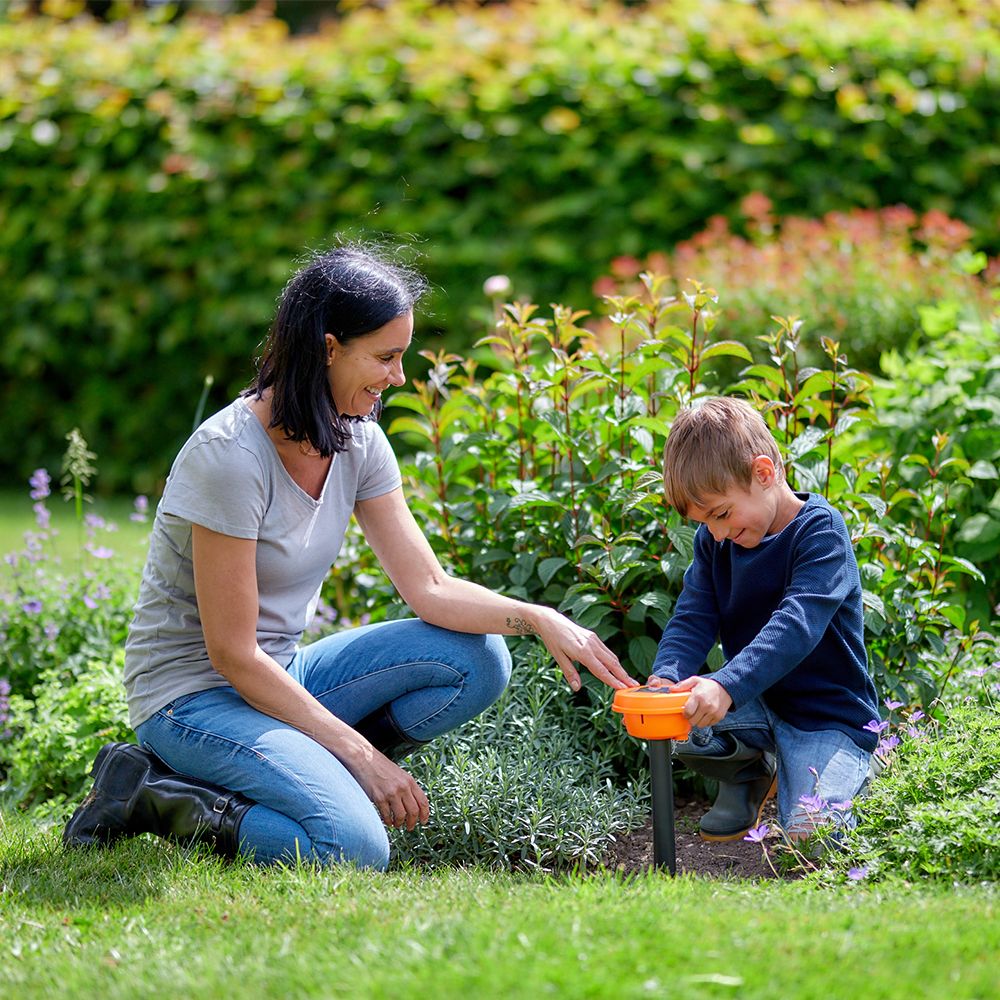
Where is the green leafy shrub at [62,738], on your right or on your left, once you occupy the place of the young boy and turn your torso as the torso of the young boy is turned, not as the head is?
on your right

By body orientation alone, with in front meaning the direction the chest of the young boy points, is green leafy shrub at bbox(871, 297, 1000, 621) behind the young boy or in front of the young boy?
behind

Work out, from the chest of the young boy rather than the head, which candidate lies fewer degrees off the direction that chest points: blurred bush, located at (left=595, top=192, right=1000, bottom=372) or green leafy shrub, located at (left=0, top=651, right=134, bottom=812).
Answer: the green leafy shrub

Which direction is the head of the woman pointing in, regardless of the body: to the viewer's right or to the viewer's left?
to the viewer's right

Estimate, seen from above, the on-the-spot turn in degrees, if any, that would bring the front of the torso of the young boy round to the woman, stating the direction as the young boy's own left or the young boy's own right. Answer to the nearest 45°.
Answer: approximately 45° to the young boy's own right

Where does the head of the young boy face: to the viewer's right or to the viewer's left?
to the viewer's left

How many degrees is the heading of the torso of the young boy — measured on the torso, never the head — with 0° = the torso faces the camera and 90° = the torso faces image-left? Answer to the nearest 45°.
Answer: approximately 45°
